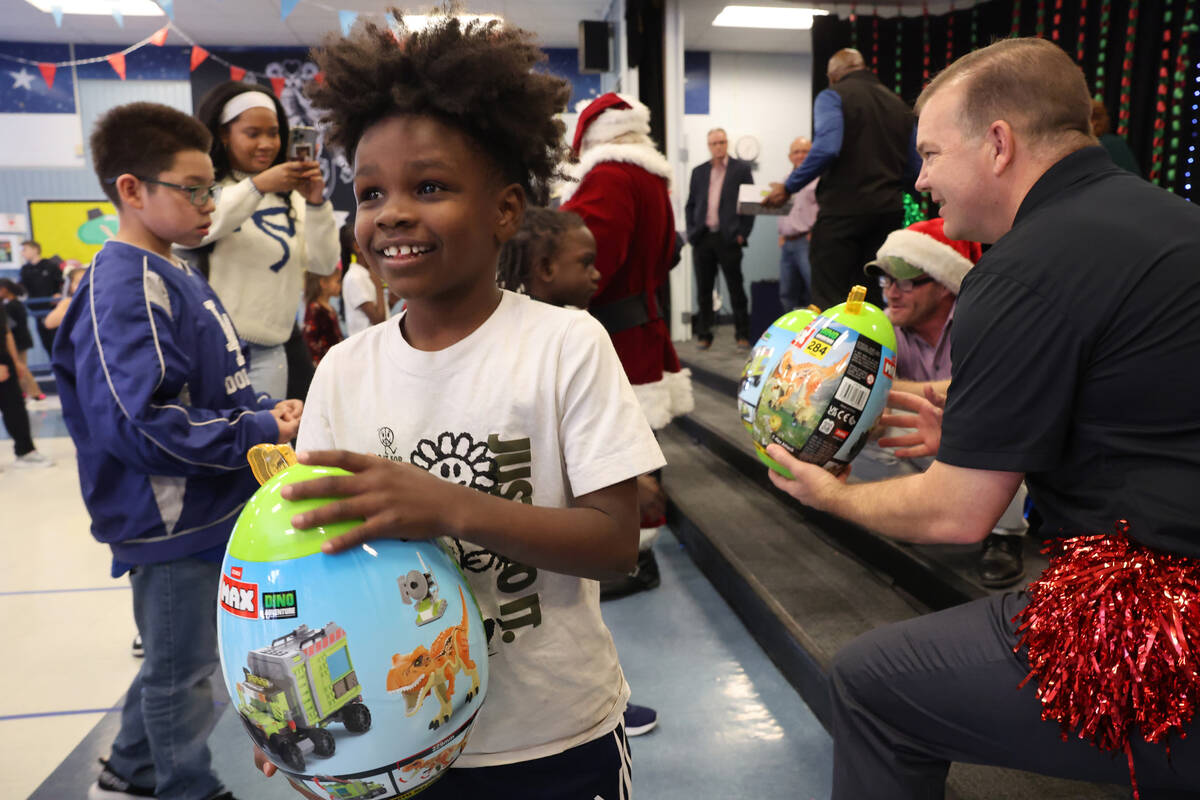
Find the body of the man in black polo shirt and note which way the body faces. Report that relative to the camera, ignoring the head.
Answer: to the viewer's left

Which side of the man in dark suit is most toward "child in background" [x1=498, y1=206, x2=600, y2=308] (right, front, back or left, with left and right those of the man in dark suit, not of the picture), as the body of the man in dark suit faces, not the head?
front

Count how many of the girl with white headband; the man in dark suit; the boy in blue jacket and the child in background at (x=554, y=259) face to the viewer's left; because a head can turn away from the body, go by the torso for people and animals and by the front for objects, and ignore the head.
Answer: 0

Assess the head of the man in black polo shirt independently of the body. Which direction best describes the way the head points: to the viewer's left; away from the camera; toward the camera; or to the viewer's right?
to the viewer's left

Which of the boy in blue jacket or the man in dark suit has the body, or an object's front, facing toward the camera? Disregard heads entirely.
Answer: the man in dark suit

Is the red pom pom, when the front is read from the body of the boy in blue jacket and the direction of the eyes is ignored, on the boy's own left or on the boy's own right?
on the boy's own right

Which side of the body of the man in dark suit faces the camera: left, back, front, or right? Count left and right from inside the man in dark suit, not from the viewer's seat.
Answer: front

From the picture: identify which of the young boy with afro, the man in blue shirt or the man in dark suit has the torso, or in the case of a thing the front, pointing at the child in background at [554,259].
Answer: the man in dark suit

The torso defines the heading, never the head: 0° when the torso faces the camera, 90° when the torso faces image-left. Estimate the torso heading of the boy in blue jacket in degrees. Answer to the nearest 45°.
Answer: approximately 270°
